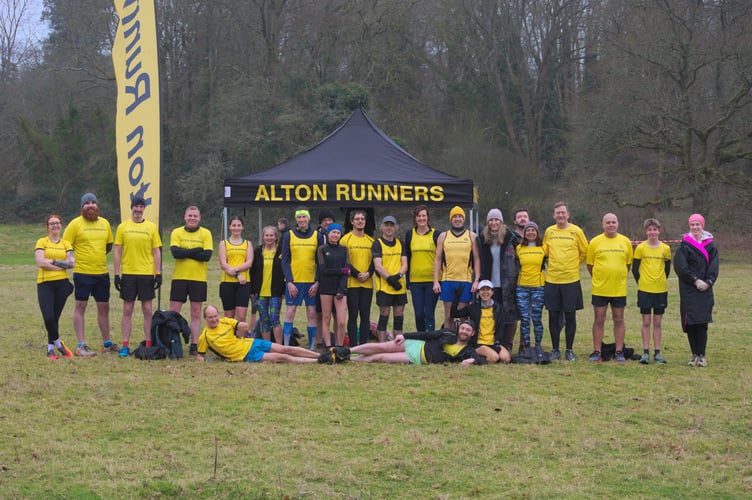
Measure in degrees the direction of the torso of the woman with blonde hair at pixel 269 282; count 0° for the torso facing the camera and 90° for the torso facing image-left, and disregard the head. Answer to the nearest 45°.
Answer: approximately 0°

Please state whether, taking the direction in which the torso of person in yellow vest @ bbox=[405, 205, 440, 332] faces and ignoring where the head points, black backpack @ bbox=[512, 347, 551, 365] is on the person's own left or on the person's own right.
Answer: on the person's own left

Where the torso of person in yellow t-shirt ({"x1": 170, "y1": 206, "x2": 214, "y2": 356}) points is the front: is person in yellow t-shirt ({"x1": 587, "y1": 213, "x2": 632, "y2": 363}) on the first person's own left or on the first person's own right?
on the first person's own left

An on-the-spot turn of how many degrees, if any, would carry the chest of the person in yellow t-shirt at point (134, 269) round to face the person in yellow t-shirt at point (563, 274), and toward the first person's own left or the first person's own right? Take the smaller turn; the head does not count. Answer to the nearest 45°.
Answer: approximately 90° to the first person's own left

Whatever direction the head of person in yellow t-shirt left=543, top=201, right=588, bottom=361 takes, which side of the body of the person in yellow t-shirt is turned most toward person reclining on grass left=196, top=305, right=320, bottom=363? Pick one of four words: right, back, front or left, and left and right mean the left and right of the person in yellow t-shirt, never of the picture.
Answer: right
